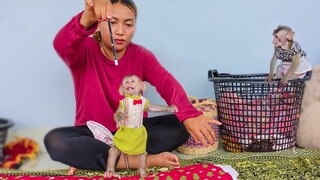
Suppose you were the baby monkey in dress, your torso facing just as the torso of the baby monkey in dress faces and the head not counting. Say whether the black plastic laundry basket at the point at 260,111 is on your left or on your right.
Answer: on your left

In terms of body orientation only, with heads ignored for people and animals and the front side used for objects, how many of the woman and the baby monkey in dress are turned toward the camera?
2

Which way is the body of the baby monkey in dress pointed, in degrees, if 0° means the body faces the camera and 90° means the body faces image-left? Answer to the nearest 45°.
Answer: approximately 0°

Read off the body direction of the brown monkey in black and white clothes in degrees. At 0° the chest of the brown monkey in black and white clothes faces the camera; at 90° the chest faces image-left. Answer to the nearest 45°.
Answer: approximately 45°

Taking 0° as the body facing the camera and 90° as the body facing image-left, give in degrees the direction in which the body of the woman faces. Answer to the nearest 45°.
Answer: approximately 0°
